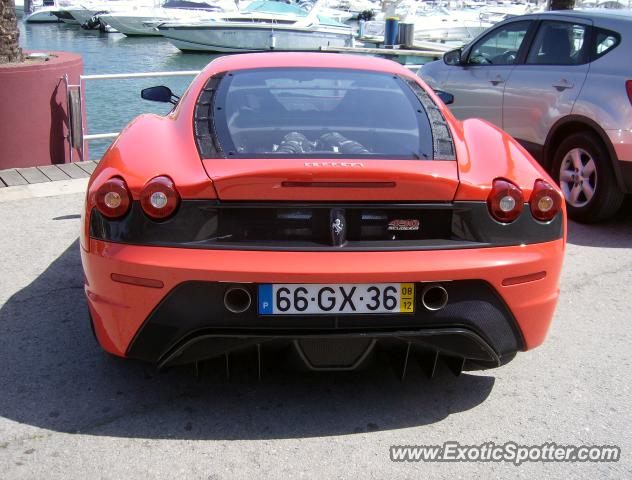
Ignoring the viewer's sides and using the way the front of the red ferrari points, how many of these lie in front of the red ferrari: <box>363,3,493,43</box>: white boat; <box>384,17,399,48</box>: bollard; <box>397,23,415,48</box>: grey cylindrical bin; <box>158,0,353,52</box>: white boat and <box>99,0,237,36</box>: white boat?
5

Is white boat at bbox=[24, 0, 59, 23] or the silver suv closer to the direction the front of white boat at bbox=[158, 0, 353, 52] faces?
the white boat

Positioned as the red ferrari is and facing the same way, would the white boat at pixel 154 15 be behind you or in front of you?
in front

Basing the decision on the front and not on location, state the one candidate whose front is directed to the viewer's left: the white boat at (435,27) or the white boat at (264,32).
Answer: the white boat at (264,32)

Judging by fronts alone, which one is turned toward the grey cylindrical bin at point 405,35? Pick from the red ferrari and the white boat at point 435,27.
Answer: the red ferrari

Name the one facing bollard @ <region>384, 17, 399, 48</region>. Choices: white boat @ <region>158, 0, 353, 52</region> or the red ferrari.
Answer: the red ferrari

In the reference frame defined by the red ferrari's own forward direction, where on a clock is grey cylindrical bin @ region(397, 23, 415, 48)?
The grey cylindrical bin is roughly at 12 o'clock from the red ferrari.

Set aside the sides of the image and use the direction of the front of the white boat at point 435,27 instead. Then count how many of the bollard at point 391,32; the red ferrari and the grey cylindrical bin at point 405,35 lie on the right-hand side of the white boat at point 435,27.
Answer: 3

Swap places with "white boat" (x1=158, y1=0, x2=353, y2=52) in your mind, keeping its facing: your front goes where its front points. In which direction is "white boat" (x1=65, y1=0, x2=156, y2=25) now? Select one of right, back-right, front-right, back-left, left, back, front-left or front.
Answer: front-right

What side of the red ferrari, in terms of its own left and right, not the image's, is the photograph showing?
back

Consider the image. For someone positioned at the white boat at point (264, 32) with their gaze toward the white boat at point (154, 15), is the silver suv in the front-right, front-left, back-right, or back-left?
back-left

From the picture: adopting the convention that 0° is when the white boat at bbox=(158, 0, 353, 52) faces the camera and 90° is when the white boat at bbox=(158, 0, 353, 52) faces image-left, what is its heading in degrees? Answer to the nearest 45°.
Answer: approximately 90°

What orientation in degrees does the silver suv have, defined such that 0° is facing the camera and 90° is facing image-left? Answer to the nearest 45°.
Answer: approximately 135°

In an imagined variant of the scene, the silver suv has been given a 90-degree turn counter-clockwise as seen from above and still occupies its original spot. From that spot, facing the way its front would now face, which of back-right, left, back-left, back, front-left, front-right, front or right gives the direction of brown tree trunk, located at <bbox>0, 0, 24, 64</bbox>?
front-right

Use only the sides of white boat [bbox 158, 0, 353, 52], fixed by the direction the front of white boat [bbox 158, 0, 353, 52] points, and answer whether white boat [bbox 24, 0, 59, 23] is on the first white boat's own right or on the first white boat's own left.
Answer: on the first white boat's own right
